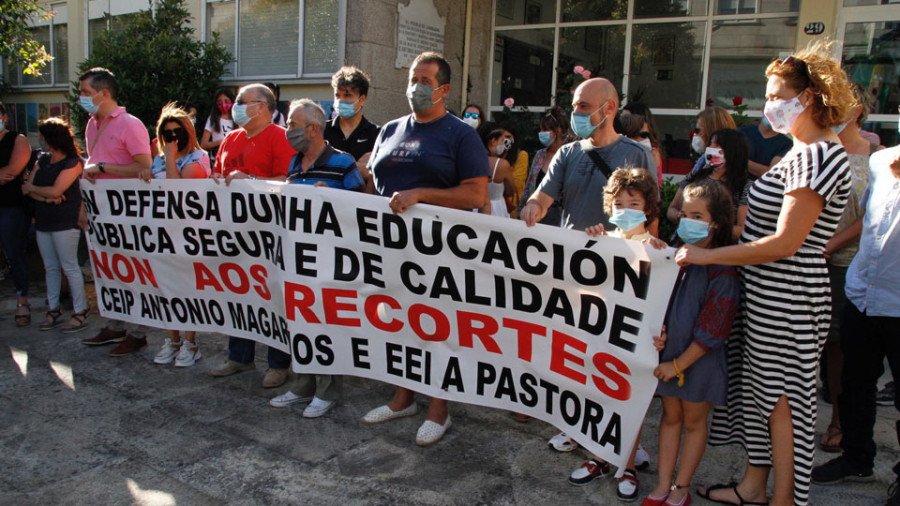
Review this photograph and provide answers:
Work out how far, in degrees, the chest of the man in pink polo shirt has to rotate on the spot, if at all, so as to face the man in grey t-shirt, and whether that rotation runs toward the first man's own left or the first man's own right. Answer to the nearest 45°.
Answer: approximately 90° to the first man's own left

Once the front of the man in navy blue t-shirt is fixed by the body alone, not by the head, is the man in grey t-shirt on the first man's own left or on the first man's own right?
on the first man's own left

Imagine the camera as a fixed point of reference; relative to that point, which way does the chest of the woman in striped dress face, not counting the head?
to the viewer's left

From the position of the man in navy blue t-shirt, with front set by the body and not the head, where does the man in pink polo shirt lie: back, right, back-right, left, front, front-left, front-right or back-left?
right

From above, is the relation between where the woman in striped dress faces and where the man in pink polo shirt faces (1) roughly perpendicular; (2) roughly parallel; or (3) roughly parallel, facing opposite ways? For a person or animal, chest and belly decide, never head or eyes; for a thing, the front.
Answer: roughly perpendicular

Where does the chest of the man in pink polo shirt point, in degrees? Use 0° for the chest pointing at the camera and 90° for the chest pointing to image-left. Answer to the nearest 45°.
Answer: approximately 45°

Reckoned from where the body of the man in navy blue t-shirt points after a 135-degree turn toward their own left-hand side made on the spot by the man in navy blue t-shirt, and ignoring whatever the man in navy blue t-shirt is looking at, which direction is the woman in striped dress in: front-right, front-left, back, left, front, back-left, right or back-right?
front-right

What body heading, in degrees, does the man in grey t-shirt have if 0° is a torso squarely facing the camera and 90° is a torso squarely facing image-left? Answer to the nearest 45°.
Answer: approximately 45°

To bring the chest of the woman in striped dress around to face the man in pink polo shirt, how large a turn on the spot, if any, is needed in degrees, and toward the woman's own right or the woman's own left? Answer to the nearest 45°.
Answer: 0° — they already face them

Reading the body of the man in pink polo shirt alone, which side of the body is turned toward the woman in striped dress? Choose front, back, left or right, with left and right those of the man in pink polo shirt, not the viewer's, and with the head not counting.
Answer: left
